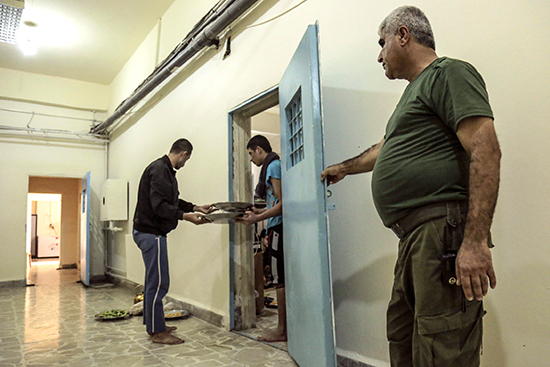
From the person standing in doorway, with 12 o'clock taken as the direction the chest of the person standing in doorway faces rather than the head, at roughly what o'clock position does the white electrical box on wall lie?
The white electrical box on wall is roughly at 2 o'clock from the person standing in doorway.

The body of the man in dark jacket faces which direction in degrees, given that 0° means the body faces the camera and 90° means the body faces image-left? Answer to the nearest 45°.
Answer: approximately 270°

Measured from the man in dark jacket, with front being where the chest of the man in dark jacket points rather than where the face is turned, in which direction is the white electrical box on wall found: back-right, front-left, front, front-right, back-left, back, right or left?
left

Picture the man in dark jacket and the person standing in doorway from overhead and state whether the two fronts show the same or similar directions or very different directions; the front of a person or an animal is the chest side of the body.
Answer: very different directions

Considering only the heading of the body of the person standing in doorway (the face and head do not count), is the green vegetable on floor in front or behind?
in front

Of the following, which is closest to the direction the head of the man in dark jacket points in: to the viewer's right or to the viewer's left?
to the viewer's right

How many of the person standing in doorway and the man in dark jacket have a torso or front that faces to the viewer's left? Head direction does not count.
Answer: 1

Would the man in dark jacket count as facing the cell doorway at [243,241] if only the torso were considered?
yes

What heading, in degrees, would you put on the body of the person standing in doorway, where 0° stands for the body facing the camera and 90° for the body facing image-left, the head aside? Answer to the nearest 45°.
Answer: approximately 90°

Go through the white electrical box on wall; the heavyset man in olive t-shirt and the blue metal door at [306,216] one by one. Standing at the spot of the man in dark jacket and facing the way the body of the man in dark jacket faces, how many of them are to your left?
1

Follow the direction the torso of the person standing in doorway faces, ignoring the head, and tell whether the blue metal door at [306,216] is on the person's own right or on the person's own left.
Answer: on the person's own left

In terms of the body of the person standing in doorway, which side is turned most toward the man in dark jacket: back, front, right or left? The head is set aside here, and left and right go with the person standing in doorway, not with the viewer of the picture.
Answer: front

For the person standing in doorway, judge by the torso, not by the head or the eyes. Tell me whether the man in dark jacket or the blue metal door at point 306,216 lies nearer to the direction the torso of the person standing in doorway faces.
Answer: the man in dark jacket

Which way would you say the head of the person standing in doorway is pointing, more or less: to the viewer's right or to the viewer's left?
to the viewer's left
